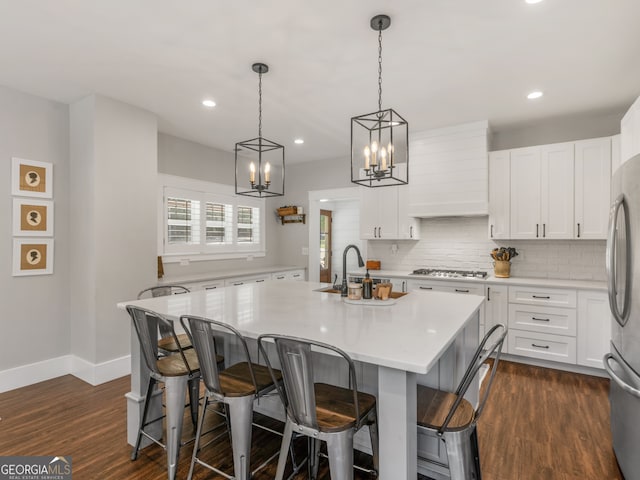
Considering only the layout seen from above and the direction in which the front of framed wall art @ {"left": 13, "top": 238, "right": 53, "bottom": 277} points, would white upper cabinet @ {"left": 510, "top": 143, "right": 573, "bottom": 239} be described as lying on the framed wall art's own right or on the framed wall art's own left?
on the framed wall art's own left

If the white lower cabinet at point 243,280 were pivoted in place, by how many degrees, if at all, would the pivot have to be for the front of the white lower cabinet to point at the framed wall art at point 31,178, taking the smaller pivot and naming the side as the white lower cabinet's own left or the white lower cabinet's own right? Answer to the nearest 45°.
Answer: approximately 90° to the white lower cabinet's own right

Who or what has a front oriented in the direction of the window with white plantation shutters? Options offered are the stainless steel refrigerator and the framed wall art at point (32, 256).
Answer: the stainless steel refrigerator

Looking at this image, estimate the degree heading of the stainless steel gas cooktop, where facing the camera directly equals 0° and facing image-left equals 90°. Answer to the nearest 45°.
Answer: approximately 0°

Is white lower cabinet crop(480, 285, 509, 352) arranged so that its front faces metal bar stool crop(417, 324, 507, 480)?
yes

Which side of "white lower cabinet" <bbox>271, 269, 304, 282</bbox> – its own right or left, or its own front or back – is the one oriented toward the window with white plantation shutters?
right

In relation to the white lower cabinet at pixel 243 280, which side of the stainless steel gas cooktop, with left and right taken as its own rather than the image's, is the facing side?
right

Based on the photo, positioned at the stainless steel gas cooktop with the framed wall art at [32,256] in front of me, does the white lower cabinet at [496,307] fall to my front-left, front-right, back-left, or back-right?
back-left

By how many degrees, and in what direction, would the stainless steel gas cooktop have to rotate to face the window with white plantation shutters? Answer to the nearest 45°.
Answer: approximately 90° to its right

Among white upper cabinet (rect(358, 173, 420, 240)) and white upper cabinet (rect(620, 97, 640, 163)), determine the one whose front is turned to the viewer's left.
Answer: white upper cabinet (rect(620, 97, 640, 163))
